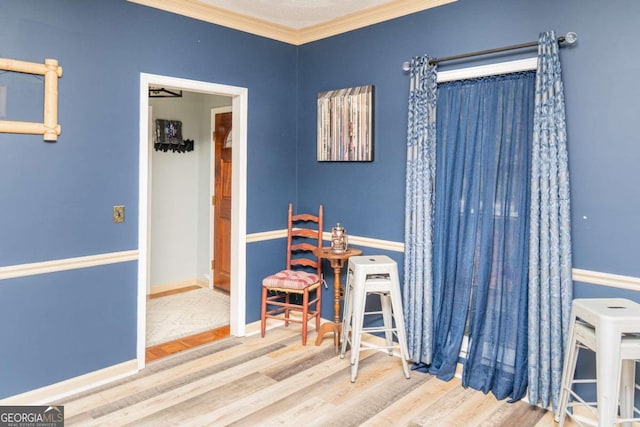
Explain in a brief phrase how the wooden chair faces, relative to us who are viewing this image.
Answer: facing the viewer and to the left of the viewer

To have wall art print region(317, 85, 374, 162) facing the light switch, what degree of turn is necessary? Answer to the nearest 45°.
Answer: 0° — it already faces it

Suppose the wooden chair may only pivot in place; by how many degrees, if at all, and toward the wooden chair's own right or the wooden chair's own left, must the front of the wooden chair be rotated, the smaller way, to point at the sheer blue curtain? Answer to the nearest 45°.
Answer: approximately 90° to the wooden chair's own left

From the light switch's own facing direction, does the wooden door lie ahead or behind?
behind

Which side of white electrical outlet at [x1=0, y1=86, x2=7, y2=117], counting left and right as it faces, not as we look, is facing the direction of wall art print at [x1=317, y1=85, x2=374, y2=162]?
left

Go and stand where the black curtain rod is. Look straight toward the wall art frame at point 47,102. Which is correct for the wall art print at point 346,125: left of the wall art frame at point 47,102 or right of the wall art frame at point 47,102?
right

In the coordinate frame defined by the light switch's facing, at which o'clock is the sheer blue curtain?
The sheer blue curtain is roughly at 10 o'clock from the light switch.

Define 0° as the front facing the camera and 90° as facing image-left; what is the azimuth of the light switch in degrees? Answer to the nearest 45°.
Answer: approximately 0°

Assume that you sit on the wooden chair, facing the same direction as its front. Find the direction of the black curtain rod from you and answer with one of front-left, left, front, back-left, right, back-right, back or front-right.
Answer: left

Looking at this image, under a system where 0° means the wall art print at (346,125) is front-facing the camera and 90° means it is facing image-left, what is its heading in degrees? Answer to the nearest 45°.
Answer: approximately 45°

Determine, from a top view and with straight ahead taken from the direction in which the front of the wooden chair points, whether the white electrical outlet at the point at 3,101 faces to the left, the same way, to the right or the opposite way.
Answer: to the left

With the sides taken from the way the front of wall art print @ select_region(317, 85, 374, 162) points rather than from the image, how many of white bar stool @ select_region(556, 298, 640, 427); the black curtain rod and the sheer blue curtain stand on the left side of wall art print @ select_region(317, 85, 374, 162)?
3
